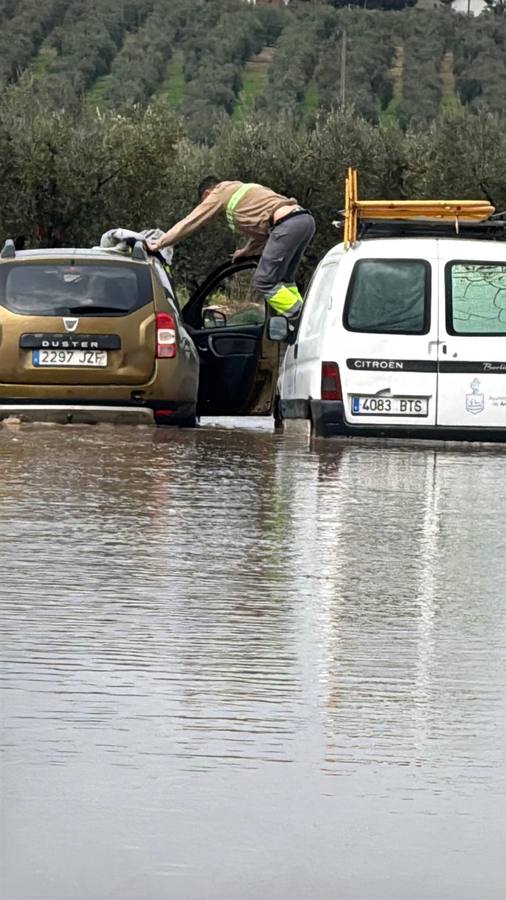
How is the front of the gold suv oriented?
away from the camera

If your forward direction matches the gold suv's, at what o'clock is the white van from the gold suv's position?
The white van is roughly at 4 o'clock from the gold suv.
